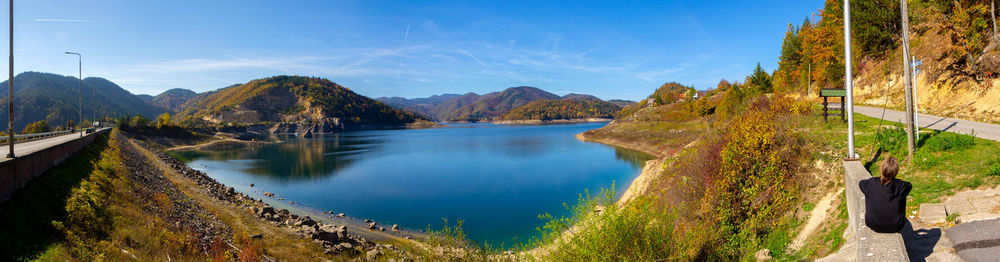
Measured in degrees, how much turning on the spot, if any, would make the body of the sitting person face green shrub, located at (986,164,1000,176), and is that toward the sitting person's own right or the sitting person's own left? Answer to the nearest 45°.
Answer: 0° — they already face it

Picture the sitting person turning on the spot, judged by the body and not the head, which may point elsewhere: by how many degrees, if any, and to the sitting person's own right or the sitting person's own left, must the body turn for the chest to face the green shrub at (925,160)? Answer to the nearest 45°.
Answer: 0° — they already face it

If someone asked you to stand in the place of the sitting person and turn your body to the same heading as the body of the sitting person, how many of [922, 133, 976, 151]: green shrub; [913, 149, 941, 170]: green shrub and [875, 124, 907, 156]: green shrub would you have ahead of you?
3

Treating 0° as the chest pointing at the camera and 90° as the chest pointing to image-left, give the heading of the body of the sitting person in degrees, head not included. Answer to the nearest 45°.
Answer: approximately 180°

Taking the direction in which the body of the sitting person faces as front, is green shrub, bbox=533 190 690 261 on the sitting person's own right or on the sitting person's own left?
on the sitting person's own left

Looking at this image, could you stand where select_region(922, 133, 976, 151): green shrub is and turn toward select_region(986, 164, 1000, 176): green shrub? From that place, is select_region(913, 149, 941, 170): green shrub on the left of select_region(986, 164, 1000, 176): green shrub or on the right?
right

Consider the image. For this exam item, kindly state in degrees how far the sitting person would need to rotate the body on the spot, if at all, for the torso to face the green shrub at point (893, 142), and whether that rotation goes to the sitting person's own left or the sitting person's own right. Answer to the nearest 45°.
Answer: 0° — they already face it

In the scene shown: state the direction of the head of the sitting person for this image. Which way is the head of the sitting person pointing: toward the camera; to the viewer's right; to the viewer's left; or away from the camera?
away from the camera
